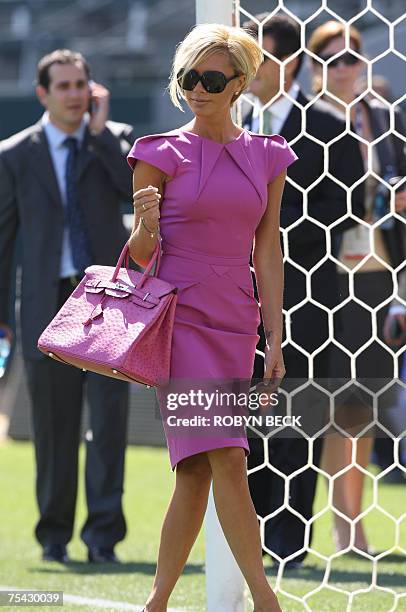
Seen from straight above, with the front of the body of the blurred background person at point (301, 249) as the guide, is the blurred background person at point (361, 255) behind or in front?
behind

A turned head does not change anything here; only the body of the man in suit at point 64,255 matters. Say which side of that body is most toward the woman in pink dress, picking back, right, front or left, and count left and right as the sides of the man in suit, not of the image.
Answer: front

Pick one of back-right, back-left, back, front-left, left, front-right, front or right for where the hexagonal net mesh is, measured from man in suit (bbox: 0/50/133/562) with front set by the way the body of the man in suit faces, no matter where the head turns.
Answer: front-left

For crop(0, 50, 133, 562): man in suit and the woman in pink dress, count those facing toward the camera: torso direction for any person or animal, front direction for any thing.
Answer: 2

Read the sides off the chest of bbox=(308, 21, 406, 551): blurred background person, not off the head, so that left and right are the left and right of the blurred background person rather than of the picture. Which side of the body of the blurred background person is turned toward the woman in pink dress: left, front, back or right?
front

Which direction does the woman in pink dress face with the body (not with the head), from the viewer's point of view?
toward the camera

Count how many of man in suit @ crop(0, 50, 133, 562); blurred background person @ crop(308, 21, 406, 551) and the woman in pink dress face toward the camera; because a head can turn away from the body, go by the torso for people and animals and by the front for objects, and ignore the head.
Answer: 3

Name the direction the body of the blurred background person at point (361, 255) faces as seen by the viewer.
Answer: toward the camera

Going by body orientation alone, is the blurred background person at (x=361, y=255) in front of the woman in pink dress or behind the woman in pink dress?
behind

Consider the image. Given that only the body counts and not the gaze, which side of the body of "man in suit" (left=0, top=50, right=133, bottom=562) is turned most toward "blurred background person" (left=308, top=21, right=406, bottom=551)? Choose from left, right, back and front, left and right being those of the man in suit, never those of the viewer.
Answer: left

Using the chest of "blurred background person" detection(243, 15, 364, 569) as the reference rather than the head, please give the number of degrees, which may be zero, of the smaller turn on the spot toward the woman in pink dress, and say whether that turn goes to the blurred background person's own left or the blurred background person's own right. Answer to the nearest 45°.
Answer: approximately 45° to the blurred background person's own left
